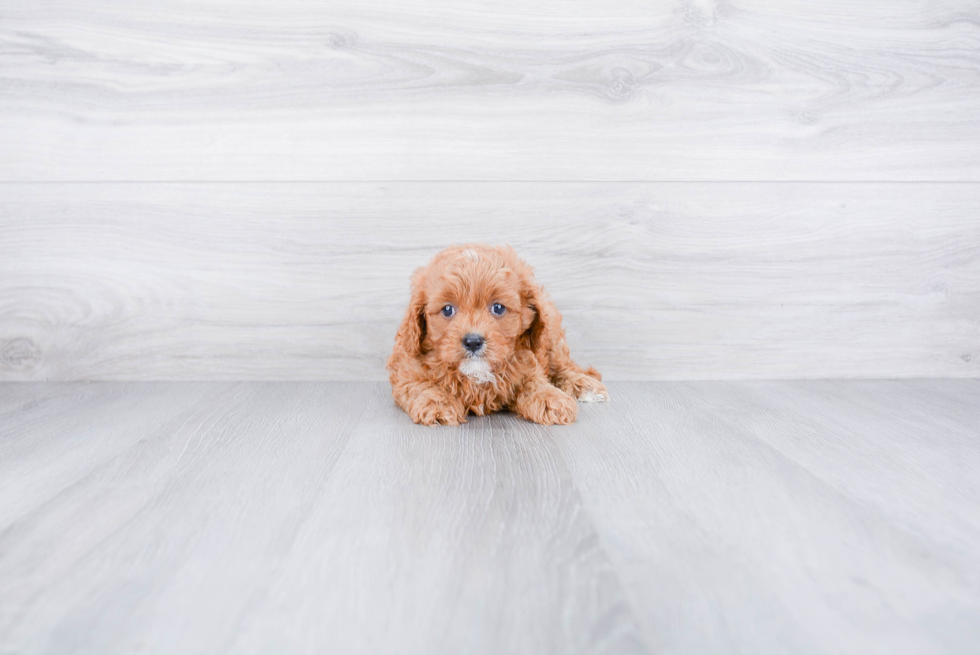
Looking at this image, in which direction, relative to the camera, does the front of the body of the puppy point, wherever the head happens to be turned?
toward the camera
